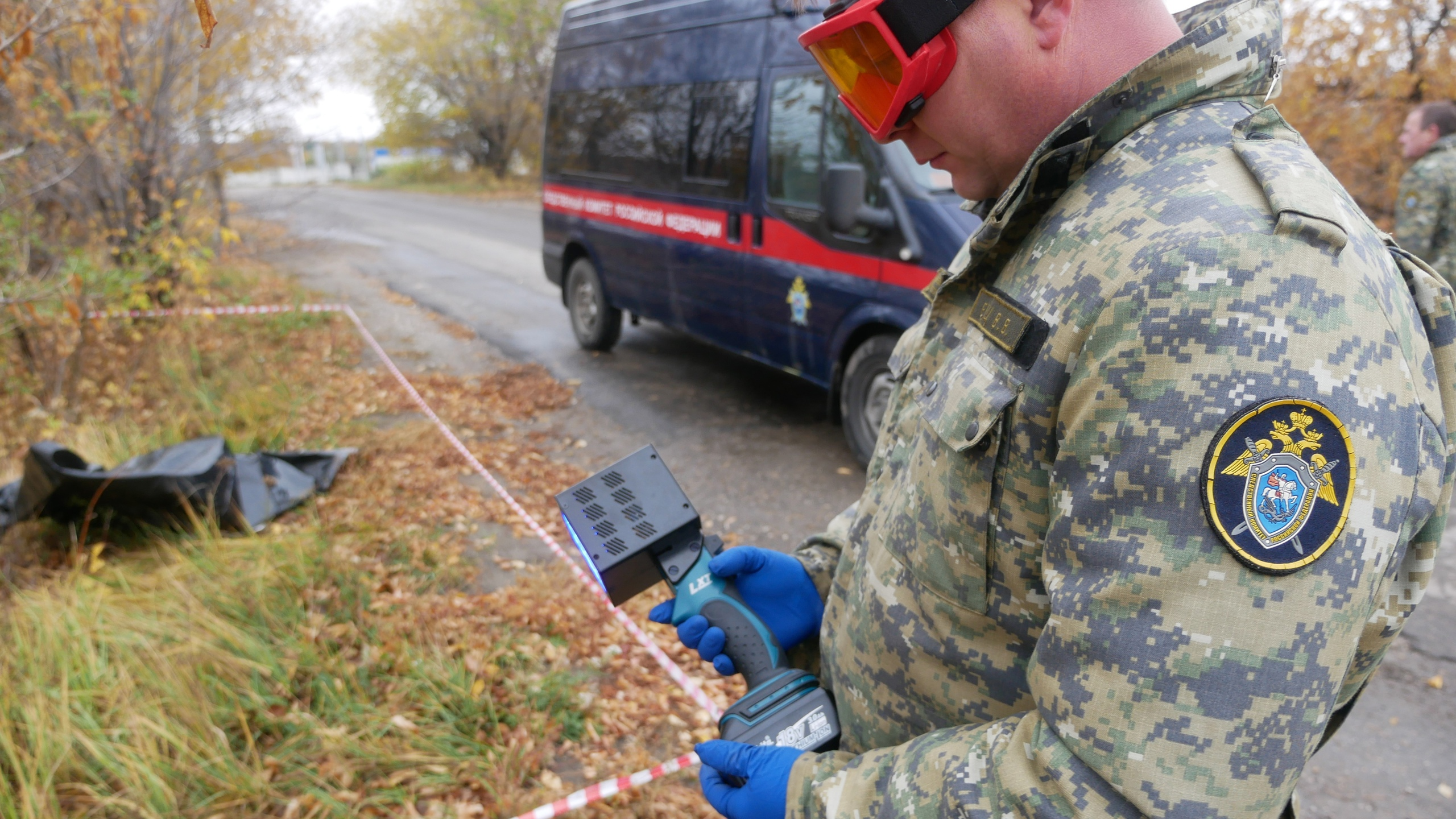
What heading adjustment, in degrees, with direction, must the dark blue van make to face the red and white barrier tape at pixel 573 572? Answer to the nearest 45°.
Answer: approximately 45° to its right

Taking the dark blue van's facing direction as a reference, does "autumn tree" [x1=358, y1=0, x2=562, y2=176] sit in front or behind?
behind

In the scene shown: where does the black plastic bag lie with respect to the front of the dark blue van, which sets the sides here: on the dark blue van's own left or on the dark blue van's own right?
on the dark blue van's own right

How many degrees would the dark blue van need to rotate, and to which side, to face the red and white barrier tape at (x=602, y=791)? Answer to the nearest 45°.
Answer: approximately 45° to its right

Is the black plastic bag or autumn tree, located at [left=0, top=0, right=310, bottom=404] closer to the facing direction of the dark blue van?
the black plastic bag

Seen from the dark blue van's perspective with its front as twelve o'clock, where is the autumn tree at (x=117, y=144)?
The autumn tree is roughly at 5 o'clock from the dark blue van.

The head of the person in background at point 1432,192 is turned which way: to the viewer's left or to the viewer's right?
to the viewer's left

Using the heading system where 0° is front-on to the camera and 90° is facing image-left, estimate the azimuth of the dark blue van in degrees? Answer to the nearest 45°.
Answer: approximately 315°
